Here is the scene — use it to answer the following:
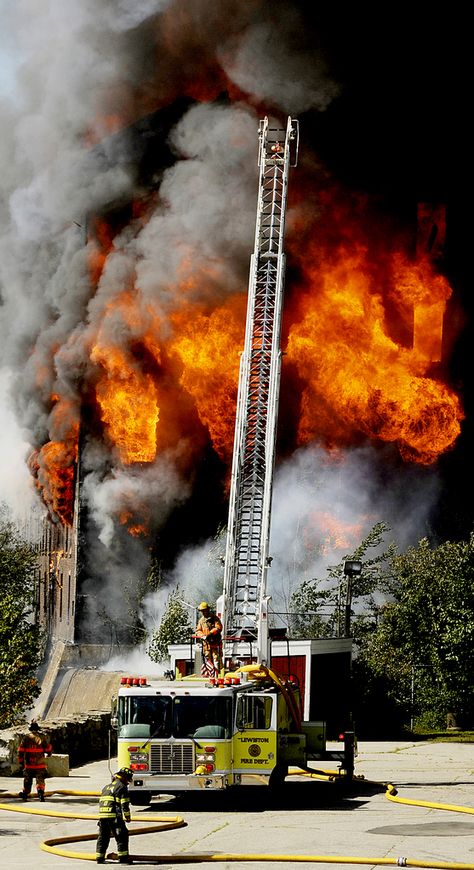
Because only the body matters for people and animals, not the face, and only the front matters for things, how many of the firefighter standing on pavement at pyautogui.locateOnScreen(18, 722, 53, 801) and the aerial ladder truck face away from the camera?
1

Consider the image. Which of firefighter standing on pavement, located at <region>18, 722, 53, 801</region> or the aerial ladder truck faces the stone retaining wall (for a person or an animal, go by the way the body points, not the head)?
the firefighter standing on pavement

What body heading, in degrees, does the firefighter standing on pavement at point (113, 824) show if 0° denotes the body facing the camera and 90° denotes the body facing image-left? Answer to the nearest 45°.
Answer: approximately 225°

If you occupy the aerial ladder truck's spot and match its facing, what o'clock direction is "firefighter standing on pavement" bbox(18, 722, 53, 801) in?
The firefighter standing on pavement is roughly at 2 o'clock from the aerial ladder truck.

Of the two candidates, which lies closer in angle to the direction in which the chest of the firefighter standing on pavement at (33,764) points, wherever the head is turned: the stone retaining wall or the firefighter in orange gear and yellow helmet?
the stone retaining wall

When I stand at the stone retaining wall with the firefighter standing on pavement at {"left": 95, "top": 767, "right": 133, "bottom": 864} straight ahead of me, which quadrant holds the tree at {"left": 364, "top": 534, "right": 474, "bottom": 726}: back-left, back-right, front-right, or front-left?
back-left

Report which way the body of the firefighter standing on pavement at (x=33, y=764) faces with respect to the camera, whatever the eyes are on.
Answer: away from the camera

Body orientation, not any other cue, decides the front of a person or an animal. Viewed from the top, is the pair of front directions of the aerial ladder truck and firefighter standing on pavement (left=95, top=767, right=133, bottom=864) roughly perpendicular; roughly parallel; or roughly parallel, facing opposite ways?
roughly parallel, facing opposite ways

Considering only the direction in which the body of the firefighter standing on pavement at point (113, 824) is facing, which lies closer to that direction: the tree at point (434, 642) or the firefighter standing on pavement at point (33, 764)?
the tree

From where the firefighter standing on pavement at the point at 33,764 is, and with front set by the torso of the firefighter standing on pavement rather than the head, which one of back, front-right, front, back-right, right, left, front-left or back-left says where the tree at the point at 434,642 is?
front-right

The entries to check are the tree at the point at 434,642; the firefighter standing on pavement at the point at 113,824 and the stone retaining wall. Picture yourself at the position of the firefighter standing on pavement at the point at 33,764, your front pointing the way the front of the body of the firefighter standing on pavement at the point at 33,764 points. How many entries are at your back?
1

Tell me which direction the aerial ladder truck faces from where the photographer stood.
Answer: facing the viewer and to the left of the viewer

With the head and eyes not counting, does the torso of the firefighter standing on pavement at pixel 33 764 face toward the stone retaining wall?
yes

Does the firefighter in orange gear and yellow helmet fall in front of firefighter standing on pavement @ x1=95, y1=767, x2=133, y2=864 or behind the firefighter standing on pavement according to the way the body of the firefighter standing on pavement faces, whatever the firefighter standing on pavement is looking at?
in front

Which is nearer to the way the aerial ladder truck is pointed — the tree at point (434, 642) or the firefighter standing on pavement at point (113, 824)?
the firefighter standing on pavement

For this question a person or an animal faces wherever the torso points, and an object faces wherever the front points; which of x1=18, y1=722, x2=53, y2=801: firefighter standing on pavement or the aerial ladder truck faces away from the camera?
the firefighter standing on pavement
